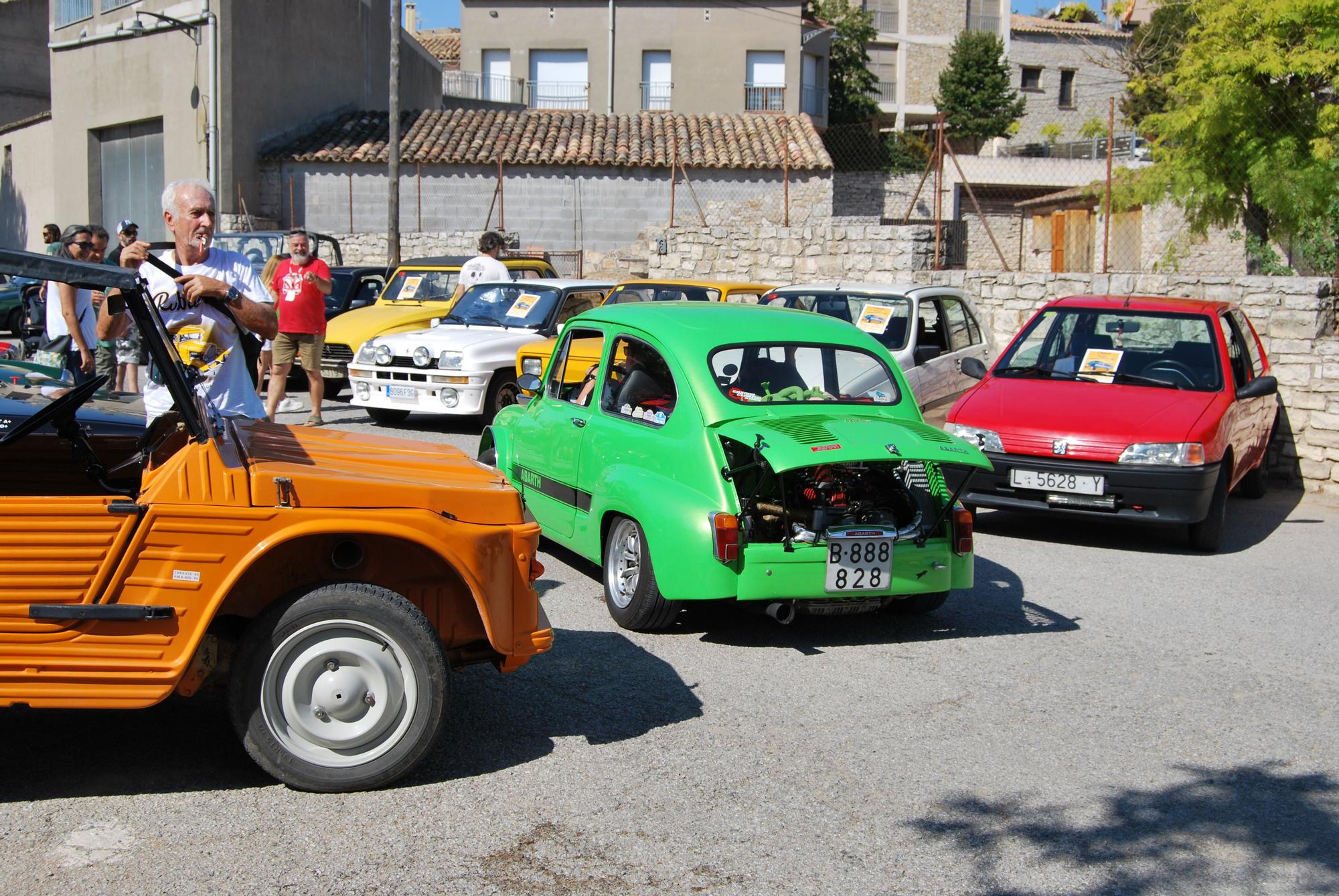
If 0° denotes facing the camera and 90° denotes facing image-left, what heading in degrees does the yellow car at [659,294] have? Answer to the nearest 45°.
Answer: approximately 45°

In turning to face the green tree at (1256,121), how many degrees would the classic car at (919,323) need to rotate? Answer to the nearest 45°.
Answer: approximately 180°

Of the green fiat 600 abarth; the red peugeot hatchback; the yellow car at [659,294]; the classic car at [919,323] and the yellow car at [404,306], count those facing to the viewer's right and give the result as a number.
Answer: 0

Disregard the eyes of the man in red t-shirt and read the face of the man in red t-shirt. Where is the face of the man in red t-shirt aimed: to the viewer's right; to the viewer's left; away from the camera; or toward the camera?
toward the camera

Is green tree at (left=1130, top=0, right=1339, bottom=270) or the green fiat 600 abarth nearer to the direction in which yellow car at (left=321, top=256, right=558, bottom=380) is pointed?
the green fiat 600 abarth

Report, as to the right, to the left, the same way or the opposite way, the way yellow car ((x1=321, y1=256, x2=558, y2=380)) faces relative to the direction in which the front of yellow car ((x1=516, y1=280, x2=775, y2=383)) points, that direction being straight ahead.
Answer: the same way

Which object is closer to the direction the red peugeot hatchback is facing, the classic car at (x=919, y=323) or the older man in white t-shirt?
the older man in white t-shirt

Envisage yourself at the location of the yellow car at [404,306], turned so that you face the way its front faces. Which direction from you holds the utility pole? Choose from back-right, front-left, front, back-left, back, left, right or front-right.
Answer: back-right

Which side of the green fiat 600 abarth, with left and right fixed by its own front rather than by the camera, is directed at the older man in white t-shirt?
left

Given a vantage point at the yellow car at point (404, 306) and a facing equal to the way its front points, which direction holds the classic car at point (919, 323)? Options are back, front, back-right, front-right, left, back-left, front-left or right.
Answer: left

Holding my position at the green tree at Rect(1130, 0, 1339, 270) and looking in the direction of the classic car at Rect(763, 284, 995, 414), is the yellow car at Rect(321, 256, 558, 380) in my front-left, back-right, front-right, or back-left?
front-right

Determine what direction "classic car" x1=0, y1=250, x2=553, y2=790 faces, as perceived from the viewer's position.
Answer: facing to the right of the viewer

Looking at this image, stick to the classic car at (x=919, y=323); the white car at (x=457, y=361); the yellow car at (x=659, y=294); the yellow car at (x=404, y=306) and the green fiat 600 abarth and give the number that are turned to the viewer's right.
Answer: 0

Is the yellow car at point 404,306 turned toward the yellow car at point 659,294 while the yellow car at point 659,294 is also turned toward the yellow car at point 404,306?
no

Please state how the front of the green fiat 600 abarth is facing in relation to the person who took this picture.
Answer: facing away from the viewer and to the left of the viewer

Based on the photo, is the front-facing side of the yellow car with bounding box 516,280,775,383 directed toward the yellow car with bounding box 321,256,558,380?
no

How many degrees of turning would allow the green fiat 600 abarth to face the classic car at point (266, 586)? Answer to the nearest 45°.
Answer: approximately 90° to its left

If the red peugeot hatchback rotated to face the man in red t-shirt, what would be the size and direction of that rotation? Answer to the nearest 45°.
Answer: approximately 45° to its right

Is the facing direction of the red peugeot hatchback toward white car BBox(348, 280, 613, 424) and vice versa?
no

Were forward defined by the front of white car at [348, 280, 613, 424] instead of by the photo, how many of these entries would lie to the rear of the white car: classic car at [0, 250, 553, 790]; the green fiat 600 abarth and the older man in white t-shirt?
0
